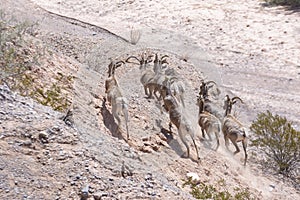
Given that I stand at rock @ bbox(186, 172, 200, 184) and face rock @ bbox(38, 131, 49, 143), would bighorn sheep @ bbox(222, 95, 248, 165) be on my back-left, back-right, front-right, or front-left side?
back-right

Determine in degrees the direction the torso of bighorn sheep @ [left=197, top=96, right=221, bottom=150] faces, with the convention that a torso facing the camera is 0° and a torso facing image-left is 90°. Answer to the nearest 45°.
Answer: approximately 135°

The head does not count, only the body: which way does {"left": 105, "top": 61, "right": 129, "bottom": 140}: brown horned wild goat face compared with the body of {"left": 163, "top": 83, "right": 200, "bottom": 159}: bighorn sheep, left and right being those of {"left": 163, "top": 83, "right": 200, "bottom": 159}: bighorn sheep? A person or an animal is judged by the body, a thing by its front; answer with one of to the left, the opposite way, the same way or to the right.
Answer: the same way

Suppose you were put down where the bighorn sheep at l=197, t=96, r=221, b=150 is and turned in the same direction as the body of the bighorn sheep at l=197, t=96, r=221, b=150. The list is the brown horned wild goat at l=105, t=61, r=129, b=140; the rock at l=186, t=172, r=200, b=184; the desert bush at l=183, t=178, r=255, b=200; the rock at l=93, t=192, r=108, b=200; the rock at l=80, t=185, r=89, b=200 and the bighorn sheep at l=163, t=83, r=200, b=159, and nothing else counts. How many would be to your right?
0

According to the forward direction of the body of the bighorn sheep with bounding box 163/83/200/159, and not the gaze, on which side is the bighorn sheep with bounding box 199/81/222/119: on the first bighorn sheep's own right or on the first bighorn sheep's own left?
on the first bighorn sheep's own right

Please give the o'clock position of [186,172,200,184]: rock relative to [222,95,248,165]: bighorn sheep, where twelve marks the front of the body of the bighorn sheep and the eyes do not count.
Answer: The rock is roughly at 8 o'clock from the bighorn sheep.

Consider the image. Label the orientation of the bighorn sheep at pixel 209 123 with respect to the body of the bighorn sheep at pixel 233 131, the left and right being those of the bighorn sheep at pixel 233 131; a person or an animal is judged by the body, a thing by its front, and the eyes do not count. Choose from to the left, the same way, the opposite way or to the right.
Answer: the same way

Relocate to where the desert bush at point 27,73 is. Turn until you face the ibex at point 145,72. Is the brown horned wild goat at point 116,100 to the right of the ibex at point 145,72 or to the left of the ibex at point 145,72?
right

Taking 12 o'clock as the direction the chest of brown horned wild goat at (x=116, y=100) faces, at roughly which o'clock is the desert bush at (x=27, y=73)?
The desert bush is roughly at 11 o'clock from the brown horned wild goat.

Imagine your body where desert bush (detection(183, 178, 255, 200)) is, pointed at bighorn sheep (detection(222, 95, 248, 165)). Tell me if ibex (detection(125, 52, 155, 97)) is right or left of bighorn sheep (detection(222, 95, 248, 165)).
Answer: left

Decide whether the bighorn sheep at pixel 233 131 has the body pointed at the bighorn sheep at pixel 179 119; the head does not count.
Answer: no

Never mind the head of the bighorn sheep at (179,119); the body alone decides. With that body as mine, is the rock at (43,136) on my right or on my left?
on my left

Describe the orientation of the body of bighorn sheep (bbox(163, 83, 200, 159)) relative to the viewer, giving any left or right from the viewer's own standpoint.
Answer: facing away from the viewer and to the left of the viewer

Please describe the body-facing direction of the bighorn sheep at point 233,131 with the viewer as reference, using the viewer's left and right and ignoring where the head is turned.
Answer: facing away from the viewer and to the left of the viewer

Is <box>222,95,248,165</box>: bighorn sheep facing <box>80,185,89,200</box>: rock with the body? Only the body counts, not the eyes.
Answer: no

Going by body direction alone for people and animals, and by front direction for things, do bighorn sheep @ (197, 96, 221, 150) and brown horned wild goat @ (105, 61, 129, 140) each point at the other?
no

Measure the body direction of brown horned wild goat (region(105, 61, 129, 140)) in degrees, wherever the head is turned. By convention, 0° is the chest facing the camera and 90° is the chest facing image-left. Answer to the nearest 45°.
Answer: approximately 135°

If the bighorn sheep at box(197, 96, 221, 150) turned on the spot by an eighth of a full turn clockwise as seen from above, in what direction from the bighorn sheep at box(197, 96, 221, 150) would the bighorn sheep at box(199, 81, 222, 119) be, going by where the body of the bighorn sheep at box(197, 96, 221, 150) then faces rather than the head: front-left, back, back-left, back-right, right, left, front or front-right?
front

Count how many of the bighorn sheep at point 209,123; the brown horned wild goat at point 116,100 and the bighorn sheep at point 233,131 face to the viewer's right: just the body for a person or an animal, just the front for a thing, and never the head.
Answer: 0

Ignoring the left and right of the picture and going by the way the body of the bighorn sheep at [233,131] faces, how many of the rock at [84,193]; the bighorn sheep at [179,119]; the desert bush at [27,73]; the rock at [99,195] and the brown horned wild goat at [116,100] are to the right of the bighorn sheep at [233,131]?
0

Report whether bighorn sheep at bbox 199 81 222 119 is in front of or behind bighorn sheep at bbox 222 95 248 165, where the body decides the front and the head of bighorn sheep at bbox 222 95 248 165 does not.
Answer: in front

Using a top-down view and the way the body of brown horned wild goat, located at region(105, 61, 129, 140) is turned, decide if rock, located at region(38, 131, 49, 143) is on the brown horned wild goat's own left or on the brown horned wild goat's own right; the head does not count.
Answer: on the brown horned wild goat's own left
